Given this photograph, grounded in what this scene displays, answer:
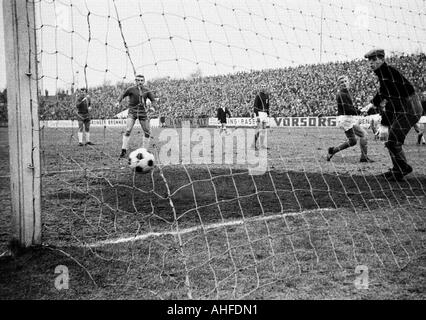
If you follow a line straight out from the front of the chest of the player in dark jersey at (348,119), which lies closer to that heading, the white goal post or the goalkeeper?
the goalkeeper

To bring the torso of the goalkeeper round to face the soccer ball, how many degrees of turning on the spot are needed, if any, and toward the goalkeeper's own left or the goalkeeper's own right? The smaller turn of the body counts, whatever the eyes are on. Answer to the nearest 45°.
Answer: approximately 45° to the goalkeeper's own left

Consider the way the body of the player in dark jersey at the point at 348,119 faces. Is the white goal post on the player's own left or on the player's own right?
on the player's own right

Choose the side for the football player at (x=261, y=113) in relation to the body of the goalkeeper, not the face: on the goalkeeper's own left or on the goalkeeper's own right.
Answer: on the goalkeeper's own right

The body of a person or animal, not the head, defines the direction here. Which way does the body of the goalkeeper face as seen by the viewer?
to the viewer's left

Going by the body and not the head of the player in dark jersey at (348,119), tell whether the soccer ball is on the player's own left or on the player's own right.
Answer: on the player's own right

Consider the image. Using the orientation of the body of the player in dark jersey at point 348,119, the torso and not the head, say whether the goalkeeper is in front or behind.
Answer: in front

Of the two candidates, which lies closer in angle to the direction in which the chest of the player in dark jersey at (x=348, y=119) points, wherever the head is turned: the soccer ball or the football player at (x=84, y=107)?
the soccer ball

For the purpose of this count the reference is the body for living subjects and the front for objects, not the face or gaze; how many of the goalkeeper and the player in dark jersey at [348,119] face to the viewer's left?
1
